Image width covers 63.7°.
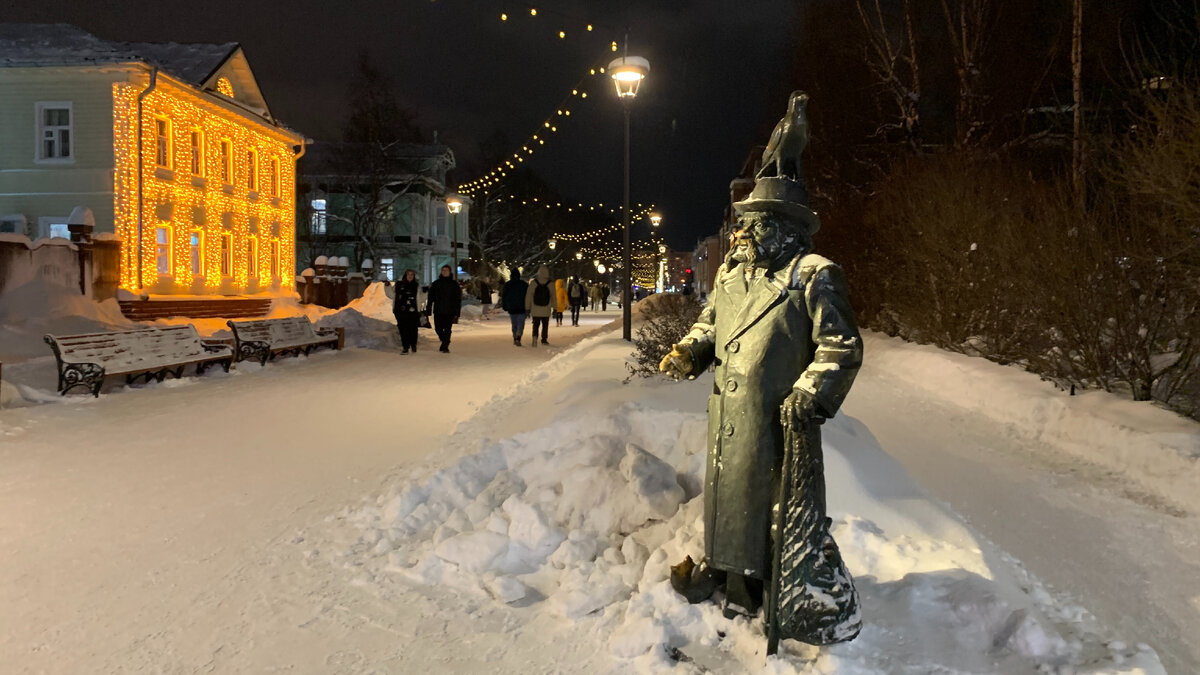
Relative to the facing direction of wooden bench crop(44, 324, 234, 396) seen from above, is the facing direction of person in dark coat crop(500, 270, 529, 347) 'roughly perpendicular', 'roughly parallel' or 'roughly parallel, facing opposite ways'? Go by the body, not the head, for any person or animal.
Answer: roughly perpendicular

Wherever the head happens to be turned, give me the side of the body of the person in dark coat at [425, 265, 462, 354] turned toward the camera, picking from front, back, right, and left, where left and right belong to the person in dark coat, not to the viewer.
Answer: front

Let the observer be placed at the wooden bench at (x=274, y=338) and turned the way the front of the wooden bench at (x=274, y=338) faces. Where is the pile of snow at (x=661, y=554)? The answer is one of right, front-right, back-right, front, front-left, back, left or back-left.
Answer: front-right

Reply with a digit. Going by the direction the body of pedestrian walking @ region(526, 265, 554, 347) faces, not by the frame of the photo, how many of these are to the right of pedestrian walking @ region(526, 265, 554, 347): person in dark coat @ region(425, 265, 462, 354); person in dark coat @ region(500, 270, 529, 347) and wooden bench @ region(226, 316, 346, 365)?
0

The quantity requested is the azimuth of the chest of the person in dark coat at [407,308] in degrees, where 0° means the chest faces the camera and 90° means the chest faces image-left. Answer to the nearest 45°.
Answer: approximately 0°

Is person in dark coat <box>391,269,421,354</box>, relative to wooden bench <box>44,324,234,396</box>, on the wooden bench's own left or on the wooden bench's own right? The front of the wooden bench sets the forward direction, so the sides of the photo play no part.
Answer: on the wooden bench's own left

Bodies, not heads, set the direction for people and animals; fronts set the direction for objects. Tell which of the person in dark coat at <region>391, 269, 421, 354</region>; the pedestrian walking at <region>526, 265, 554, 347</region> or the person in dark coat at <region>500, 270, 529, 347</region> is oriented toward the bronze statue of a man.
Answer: the person in dark coat at <region>391, 269, 421, 354</region>

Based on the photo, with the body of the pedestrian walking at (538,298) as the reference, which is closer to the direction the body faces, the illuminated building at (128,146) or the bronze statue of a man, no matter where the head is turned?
the illuminated building

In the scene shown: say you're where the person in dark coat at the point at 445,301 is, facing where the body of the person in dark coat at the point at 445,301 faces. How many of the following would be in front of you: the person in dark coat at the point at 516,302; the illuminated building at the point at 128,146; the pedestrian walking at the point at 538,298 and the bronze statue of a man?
1

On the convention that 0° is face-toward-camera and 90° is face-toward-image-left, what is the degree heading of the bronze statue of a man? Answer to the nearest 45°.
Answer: approximately 45°

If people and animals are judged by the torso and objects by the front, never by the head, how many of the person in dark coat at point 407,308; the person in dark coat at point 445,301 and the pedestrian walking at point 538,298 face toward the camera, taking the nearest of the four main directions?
2

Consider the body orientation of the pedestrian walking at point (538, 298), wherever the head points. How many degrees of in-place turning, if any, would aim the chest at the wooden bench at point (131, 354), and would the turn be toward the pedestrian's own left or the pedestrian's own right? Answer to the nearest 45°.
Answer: approximately 135° to the pedestrian's own left

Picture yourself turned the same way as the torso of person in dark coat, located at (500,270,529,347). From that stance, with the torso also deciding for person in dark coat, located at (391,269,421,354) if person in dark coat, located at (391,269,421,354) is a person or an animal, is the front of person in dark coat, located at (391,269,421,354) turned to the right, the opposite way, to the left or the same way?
the opposite way

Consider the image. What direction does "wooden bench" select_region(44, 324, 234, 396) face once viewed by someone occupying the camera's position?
facing the viewer and to the right of the viewer

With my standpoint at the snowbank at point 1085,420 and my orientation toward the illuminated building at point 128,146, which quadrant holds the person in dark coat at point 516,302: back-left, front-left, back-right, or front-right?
front-right

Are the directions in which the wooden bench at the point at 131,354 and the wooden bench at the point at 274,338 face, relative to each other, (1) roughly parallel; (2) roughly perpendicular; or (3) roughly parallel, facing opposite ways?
roughly parallel

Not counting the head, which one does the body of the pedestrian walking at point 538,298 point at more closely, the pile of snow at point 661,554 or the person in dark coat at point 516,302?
the person in dark coat

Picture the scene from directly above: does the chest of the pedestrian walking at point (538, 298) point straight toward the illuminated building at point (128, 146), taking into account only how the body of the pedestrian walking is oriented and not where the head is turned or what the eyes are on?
no

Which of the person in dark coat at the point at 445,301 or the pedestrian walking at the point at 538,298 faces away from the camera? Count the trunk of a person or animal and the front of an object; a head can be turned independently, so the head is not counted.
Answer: the pedestrian walking

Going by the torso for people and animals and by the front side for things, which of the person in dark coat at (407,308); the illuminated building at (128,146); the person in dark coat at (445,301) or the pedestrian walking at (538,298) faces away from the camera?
the pedestrian walking

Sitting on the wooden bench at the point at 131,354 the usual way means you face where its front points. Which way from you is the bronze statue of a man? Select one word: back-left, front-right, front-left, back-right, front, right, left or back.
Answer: front-right
